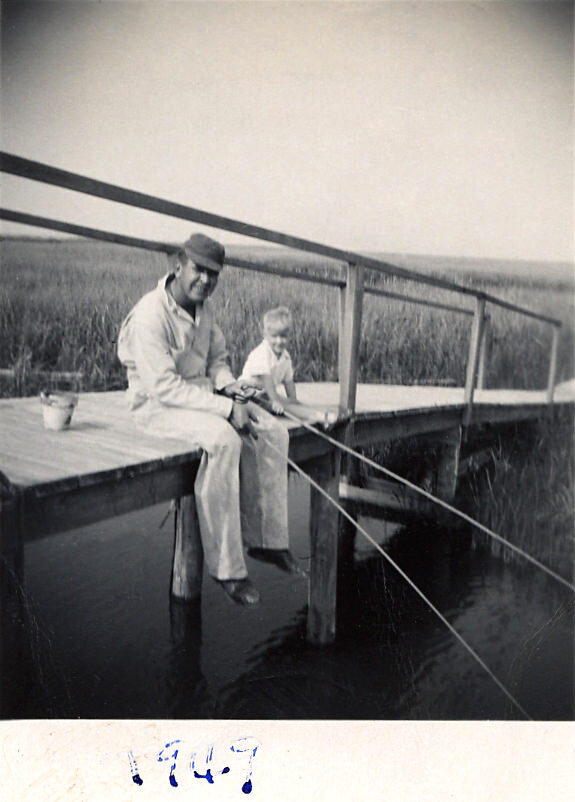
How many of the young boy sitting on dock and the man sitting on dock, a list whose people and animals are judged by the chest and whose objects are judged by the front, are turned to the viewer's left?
0

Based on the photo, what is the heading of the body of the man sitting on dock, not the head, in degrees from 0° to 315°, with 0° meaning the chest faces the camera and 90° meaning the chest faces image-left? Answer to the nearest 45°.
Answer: approximately 315°

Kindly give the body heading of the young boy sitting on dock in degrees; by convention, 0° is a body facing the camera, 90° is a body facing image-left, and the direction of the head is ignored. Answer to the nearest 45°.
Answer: approximately 315°
